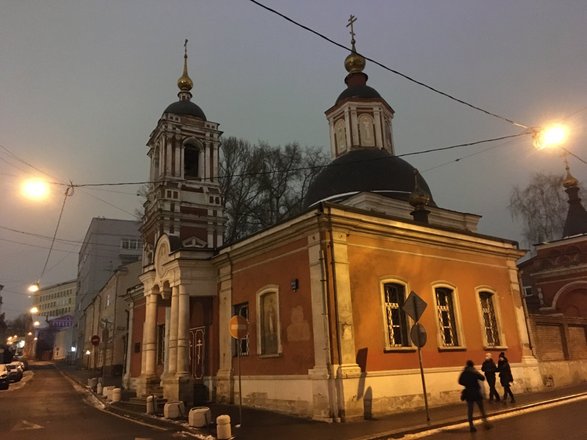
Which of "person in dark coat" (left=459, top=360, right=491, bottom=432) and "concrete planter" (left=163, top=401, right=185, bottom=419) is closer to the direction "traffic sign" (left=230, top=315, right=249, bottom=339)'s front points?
the person in dark coat

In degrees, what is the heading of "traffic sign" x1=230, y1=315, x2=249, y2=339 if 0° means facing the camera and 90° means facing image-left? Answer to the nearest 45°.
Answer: approximately 0°

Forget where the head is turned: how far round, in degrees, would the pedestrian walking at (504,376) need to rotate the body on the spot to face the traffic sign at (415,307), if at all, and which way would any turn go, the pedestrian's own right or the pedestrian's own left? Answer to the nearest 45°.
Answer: approximately 45° to the pedestrian's own left
